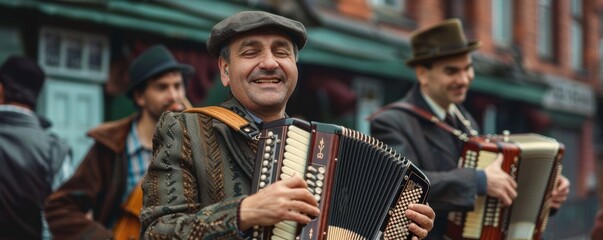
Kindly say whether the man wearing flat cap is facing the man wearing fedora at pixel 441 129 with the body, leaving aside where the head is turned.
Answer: no

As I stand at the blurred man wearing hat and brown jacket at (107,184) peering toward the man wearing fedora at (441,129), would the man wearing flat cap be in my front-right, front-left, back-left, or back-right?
front-right

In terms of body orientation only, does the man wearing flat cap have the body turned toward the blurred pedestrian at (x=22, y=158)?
no

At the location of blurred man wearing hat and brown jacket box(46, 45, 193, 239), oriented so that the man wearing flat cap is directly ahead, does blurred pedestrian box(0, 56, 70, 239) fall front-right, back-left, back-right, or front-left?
back-right

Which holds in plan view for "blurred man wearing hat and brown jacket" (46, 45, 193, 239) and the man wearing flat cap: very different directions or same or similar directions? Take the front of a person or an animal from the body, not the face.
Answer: same or similar directions

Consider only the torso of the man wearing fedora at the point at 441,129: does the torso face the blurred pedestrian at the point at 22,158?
no

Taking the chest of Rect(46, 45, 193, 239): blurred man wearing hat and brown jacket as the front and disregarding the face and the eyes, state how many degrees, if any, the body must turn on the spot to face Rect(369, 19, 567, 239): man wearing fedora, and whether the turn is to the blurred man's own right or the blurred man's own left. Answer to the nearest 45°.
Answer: approximately 45° to the blurred man's own left

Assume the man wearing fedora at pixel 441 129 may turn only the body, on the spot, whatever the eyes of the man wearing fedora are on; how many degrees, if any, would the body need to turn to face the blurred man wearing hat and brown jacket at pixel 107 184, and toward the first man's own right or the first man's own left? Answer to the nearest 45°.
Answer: approximately 135° to the first man's own right

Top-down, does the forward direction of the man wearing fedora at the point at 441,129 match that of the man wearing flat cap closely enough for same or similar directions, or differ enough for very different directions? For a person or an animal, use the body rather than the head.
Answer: same or similar directions

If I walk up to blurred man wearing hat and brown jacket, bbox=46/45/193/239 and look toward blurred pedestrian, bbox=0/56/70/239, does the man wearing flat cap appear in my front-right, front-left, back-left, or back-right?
back-left

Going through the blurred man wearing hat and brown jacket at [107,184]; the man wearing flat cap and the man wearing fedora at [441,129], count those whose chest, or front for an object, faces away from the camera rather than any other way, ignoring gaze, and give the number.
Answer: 0

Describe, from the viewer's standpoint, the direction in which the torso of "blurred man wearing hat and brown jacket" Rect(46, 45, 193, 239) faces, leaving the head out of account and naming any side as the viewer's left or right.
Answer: facing the viewer and to the right of the viewer

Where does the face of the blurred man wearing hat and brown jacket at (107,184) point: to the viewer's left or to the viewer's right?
to the viewer's right

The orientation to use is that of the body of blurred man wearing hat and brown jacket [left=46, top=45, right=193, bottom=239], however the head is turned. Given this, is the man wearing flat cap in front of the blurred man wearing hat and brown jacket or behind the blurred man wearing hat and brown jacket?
in front
